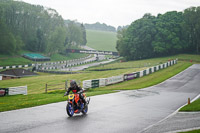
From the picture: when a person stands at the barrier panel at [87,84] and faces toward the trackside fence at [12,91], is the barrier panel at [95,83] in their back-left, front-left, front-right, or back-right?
back-right

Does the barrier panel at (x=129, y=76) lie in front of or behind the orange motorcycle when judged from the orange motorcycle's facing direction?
behind

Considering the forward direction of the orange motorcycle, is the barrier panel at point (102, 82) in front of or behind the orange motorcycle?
behind

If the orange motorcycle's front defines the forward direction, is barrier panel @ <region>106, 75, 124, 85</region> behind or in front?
behind

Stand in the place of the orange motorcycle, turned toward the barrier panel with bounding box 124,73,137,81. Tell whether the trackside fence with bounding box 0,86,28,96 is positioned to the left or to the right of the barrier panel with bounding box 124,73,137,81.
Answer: left

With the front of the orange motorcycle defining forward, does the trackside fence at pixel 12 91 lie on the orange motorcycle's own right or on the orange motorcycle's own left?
on the orange motorcycle's own right

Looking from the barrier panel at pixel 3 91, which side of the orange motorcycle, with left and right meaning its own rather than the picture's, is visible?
right

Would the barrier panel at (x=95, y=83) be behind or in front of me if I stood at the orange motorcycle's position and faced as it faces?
behind

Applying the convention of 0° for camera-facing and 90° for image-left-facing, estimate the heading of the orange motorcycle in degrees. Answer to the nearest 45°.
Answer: approximately 45°

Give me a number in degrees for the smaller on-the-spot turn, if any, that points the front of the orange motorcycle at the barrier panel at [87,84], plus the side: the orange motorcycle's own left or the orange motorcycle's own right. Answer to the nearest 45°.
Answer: approximately 135° to the orange motorcycle's own right
